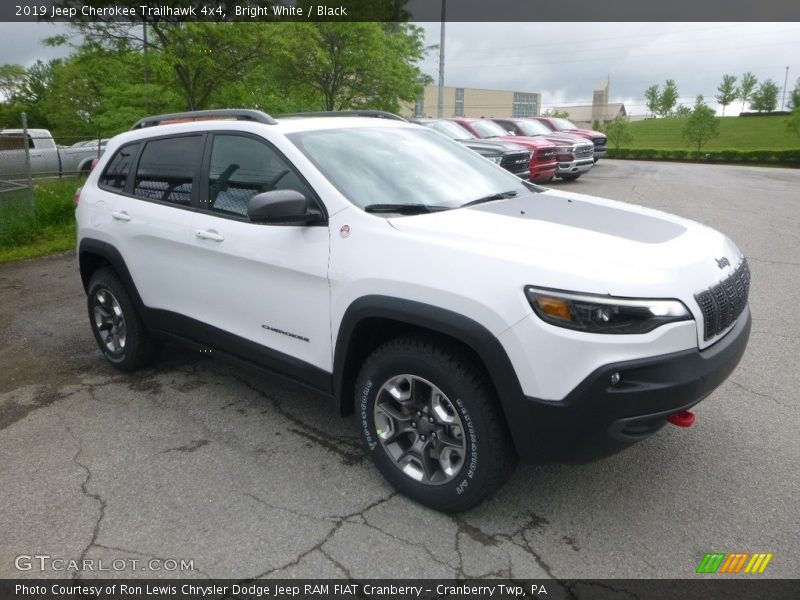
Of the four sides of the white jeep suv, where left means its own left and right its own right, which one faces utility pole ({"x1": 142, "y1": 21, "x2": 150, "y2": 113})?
back

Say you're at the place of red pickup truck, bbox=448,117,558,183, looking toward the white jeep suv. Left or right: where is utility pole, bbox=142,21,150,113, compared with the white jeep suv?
right

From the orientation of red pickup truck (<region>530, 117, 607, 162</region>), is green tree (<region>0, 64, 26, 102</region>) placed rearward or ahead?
rearward

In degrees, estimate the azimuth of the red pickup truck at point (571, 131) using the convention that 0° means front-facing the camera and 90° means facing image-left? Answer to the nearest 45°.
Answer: approximately 315°

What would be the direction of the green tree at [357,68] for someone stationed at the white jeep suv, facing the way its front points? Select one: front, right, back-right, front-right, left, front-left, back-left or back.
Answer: back-left

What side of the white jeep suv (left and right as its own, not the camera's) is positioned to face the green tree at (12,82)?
back

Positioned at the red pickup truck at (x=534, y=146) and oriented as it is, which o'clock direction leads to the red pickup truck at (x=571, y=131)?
the red pickup truck at (x=571, y=131) is roughly at 8 o'clock from the red pickup truck at (x=534, y=146).

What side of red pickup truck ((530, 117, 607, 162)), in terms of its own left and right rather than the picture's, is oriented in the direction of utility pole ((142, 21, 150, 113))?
right
